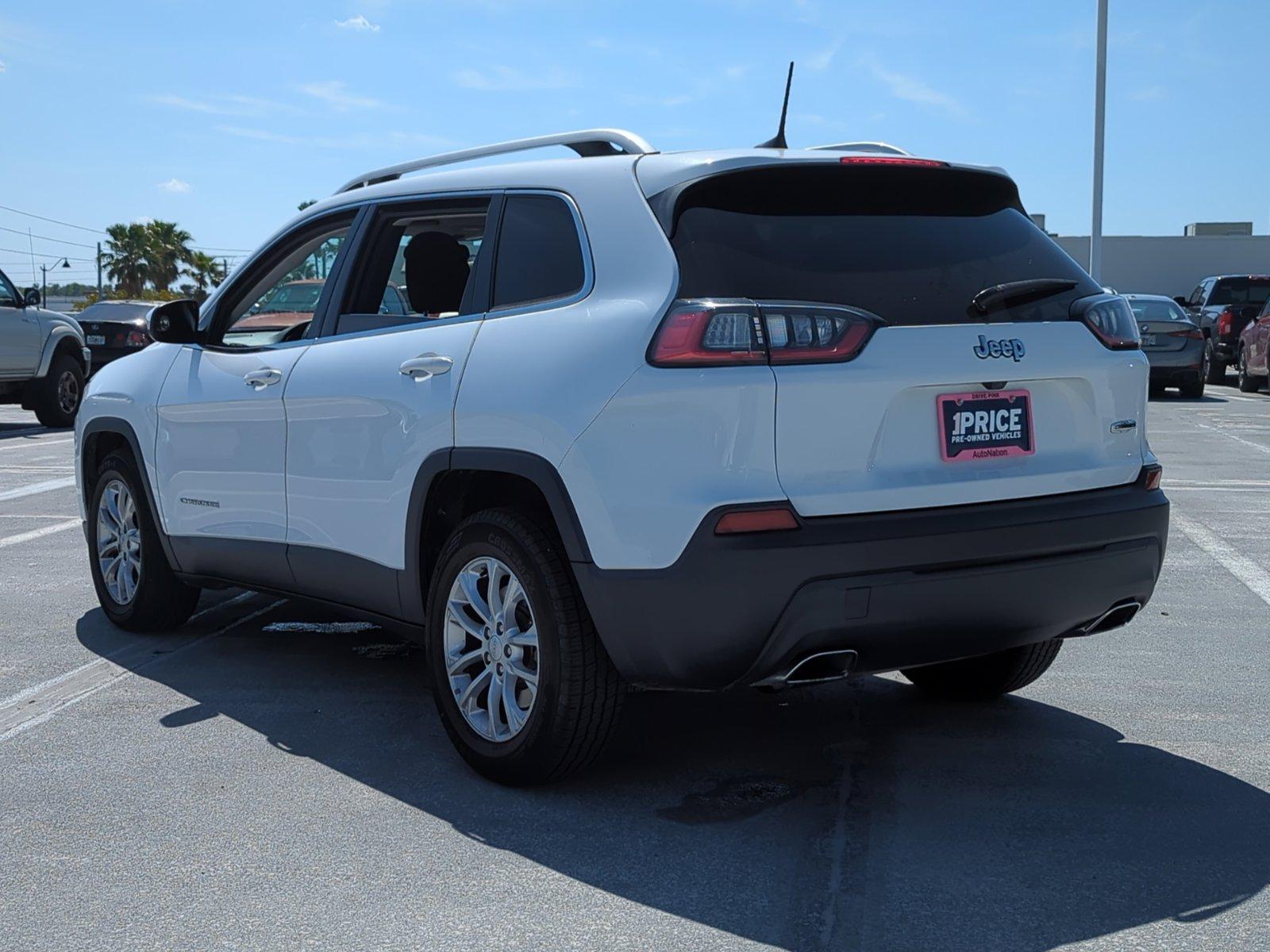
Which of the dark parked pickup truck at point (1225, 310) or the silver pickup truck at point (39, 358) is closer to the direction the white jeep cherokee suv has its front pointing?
the silver pickup truck

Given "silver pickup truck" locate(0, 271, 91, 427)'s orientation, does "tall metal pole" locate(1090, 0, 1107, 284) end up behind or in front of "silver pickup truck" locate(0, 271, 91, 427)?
in front

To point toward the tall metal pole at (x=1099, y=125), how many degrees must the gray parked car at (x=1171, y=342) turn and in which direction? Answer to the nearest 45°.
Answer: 0° — it already faces it

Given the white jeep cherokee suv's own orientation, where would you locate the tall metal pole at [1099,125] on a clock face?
The tall metal pole is roughly at 2 o'clock from the white jeep cherokee suv.

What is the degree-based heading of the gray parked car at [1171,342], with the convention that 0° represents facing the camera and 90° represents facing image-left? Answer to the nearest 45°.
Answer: approximately 180°

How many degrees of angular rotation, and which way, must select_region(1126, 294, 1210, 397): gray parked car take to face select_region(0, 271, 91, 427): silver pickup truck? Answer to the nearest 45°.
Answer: approximately 135° to its left

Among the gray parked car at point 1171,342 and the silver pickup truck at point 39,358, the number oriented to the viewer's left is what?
0

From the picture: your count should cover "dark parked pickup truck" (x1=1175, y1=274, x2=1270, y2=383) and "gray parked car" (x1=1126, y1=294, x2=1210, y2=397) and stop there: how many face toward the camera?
0

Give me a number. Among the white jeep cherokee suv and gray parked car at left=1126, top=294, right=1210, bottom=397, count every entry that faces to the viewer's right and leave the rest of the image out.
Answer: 0

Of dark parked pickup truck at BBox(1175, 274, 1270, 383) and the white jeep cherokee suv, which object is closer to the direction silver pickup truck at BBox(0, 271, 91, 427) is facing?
the dark parked pickup truck

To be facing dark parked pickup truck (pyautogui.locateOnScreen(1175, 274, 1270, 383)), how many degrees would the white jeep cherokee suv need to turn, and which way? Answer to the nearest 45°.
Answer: approximately 90° to its right

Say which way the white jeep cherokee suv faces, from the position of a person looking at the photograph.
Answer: facing away from the viewer and to the left of the viewer

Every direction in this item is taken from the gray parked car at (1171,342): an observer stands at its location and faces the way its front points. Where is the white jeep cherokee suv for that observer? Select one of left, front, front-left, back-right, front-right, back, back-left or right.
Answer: back

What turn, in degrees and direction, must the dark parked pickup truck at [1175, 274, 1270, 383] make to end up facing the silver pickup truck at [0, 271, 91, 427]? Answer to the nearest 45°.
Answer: approximately 90° to its left

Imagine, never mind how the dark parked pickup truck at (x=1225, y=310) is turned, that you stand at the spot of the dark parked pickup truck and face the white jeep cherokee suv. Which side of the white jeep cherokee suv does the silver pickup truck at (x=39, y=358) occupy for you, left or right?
right
